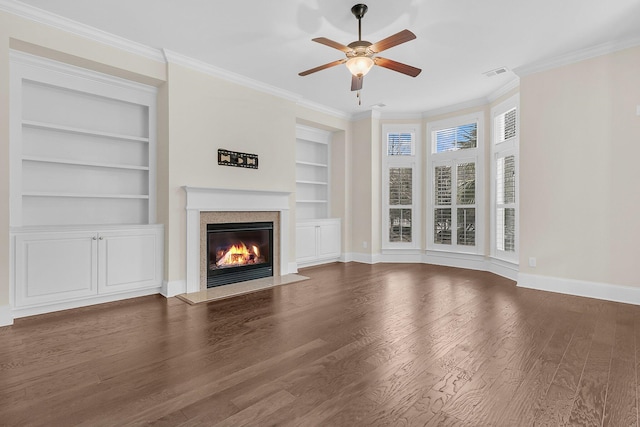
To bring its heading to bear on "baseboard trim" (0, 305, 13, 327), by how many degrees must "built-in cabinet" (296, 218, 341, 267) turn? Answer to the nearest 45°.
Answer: approximately 90° to its right

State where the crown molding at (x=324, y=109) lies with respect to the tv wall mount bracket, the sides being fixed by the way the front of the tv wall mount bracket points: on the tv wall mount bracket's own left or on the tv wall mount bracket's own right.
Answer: on the tv wall mount bracket's own left

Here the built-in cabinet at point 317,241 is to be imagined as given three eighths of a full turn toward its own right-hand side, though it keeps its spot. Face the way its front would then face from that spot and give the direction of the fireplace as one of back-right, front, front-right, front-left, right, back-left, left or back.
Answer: front-left

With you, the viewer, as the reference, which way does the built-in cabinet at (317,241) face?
facing the viewer and to the right of the viewer

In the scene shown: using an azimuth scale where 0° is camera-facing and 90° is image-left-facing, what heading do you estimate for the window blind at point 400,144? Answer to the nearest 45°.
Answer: approximately 0°

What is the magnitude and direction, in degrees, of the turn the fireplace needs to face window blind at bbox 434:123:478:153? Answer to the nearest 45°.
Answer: approximately 45° to its left

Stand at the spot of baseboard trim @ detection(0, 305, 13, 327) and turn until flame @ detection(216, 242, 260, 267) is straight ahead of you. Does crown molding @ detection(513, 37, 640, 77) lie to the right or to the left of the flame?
right

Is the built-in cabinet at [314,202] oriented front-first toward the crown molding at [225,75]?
no

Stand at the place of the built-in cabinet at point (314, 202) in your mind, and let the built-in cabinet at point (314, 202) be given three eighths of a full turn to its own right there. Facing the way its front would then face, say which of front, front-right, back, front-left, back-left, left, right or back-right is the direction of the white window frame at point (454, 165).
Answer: back

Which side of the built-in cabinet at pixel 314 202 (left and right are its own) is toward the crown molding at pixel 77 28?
right

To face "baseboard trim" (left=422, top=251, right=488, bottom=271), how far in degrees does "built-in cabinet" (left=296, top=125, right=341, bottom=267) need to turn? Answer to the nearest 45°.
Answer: approximately 45° to its left

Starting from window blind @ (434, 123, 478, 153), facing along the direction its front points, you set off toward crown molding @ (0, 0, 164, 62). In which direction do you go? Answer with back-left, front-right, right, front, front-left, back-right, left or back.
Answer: front

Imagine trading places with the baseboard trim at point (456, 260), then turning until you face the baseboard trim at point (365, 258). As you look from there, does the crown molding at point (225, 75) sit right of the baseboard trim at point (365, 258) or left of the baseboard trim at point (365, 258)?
left

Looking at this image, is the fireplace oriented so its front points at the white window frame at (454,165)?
no
